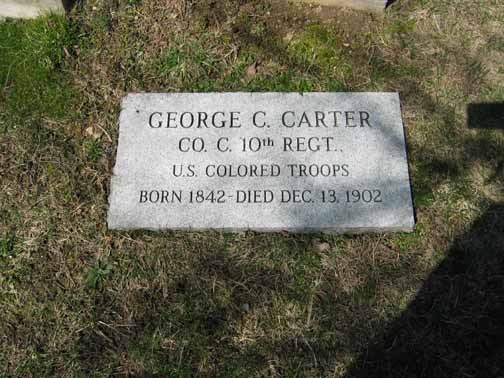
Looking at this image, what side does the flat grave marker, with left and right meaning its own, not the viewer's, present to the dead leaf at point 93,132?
right

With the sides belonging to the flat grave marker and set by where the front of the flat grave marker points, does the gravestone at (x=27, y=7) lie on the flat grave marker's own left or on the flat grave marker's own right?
on the flat grave marker's own right

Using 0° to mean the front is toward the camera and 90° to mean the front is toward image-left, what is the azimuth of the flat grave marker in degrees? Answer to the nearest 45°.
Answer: approximately 0°
